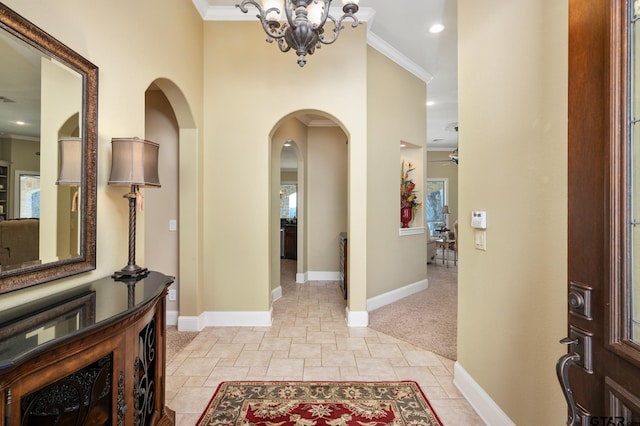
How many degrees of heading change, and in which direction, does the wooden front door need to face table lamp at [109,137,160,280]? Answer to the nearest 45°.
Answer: approximately 45° to its right

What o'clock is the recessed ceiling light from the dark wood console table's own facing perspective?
The recessed ceiling light is roughly at 10 o'clock from the dark wood console table.

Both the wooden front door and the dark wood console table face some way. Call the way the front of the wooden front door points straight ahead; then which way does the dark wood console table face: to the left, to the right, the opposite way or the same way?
the opposite way

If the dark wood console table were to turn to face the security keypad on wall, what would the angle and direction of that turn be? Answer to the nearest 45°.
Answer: approximately 45° to its left

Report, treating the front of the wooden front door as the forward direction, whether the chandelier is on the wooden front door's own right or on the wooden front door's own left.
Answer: on the wooden front door's own right

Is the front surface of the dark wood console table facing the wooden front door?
yes

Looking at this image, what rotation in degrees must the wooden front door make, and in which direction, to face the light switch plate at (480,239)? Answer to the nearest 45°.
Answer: approximately 90° to its right

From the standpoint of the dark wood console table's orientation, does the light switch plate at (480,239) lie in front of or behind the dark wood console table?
in front

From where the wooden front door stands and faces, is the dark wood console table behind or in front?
in front

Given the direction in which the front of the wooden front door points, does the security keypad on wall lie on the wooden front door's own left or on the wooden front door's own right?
on the wooden front door's own right

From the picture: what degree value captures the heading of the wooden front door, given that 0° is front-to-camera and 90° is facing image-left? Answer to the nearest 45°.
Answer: approximately 45°

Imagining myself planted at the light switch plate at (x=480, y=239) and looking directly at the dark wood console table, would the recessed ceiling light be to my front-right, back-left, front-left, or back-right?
back-right

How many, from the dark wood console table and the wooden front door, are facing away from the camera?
0

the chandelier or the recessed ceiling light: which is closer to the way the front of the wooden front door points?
the chandelier
